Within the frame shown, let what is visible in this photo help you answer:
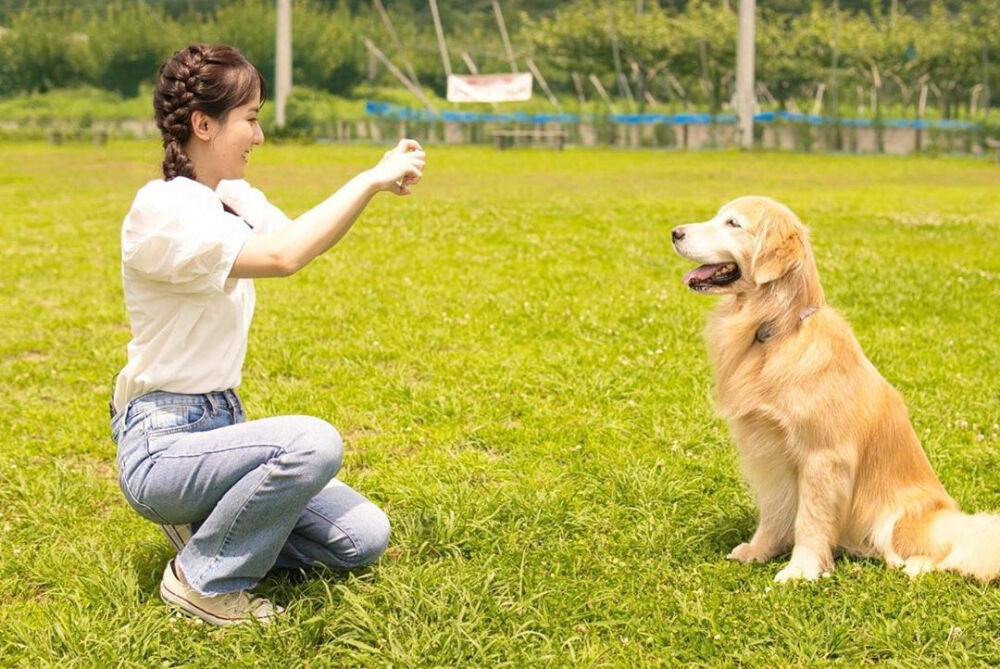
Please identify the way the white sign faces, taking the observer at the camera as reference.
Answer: facing the viewer

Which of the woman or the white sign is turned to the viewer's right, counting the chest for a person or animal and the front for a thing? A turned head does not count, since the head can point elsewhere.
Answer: the woman

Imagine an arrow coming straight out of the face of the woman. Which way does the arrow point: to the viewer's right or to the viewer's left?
to the viewer's right

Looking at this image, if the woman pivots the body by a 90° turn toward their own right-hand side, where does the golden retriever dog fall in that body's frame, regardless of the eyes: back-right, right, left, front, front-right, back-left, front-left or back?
left

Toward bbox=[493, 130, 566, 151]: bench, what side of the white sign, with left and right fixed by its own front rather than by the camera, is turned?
front

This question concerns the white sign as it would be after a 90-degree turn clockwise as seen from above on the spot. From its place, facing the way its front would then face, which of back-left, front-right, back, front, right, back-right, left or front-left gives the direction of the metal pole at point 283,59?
front-left

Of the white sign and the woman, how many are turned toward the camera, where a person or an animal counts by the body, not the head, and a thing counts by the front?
1

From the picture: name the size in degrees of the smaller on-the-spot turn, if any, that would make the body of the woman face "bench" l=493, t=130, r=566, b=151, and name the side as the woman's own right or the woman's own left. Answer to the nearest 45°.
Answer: approximately 90° to the woman's own left

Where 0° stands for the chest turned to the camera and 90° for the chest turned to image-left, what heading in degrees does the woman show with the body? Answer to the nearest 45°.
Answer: approximately 270°

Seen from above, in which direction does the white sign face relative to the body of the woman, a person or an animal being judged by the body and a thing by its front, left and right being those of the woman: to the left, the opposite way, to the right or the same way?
to the right
